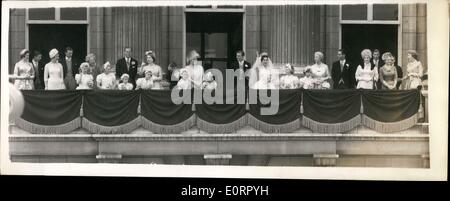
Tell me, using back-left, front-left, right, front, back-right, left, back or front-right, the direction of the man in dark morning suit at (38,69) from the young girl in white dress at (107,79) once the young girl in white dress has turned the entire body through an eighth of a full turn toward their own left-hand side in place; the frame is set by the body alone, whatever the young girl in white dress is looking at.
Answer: back-right

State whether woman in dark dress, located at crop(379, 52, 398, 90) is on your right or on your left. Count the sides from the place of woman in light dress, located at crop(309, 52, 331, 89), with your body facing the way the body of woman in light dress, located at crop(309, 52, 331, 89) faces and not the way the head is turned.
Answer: on your left

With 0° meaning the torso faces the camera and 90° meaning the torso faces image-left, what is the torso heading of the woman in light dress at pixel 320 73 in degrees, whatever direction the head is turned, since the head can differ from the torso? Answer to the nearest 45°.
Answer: approximately 0°

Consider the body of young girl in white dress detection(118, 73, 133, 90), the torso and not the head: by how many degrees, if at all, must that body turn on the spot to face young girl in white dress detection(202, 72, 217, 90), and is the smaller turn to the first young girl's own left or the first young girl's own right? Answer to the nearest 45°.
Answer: approximately 90° to the first young girl's own left

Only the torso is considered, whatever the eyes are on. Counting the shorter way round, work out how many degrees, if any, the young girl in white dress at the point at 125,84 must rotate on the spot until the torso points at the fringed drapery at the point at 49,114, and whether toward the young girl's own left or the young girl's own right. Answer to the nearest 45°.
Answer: approximately 90° to the young girl's own right

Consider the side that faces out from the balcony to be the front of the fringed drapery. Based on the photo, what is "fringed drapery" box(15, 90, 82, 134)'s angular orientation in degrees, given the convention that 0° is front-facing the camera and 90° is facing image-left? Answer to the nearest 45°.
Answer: approximately 0°

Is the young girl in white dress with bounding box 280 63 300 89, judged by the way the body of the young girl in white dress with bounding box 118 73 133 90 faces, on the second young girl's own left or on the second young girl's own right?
on the second young girl's own left

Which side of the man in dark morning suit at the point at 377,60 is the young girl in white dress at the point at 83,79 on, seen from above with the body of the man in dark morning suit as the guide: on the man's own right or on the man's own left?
on the man's own right

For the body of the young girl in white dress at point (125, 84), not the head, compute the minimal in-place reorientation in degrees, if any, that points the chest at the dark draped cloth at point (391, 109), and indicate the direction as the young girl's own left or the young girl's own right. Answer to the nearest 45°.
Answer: approximately 90° to the young girl's own left

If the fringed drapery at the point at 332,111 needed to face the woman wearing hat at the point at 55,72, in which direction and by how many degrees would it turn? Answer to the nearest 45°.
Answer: approximately 90° to its right
